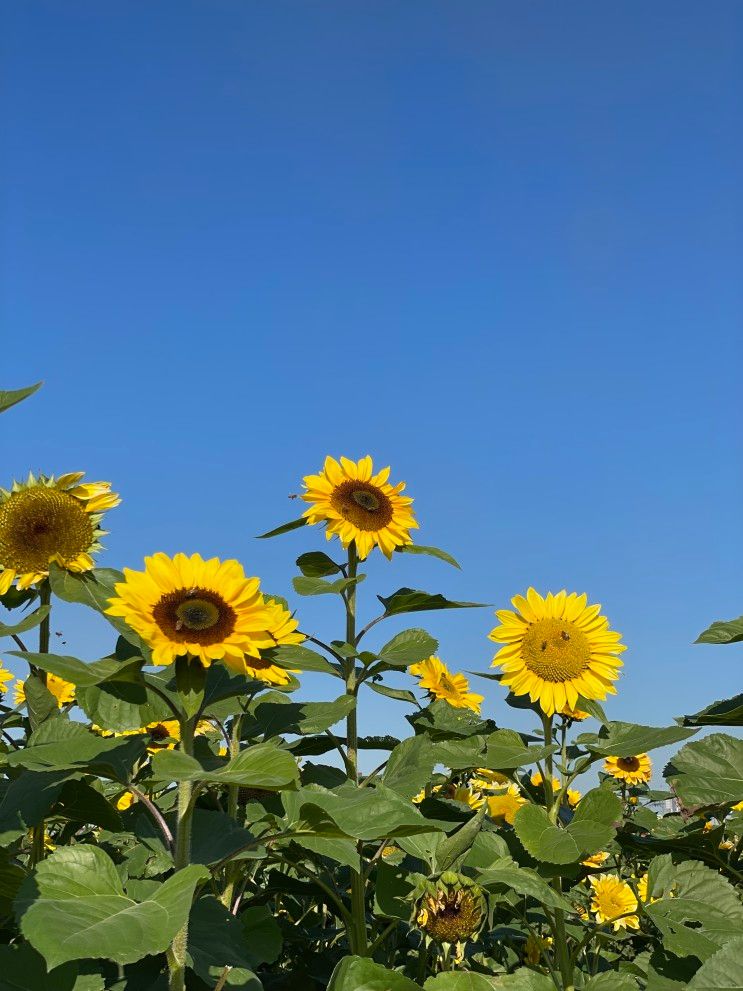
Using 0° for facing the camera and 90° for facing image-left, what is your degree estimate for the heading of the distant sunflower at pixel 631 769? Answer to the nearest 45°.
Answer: approximately 0°

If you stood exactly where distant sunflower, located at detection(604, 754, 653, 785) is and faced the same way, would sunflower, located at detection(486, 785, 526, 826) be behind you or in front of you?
in front
